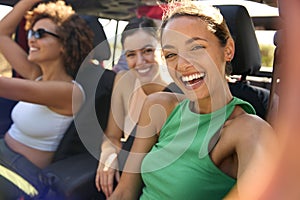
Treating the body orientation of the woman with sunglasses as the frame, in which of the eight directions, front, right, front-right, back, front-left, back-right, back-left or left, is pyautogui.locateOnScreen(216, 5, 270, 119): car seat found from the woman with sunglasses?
left

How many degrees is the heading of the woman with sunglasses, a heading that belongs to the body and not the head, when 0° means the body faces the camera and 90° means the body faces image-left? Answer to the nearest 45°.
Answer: approximately 45°

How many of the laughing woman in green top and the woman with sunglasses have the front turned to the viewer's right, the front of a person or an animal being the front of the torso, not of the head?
0

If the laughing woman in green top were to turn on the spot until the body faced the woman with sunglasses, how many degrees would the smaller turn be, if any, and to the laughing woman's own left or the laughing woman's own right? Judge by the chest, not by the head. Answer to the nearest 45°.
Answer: approximately 90° to the laughing woman's own right
